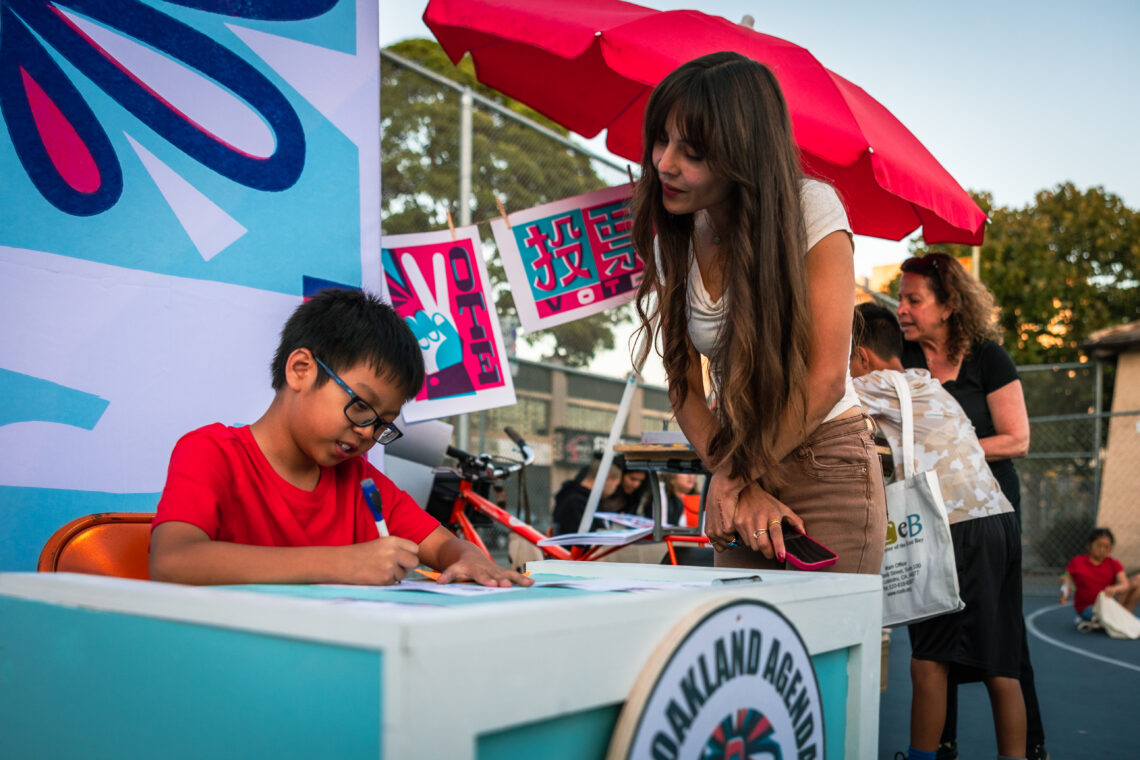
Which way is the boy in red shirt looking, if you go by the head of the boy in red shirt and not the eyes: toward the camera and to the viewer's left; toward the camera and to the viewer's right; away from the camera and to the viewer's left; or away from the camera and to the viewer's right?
toward the camera and to the viewer's right

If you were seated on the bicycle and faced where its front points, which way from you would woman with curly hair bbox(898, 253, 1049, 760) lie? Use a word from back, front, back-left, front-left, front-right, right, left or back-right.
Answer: back

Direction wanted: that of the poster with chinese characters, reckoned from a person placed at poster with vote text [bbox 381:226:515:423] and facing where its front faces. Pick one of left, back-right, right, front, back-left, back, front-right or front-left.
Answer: back-left

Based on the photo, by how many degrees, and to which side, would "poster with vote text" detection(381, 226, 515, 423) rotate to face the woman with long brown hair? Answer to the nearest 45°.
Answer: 0° — it already faces them

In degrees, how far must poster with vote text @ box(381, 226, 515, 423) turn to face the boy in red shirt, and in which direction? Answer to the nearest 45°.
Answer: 0° — it already faces them

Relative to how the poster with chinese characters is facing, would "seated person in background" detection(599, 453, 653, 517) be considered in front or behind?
behind

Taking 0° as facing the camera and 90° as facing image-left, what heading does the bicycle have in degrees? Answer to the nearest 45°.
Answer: approximately 135°

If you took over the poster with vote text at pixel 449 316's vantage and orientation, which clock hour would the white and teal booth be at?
The white and teal booth is roughly at 12 o'clock from the poster with vote text.

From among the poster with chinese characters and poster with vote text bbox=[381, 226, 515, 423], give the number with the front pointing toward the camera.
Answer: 2

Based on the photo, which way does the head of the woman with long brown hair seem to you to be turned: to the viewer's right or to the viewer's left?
to the viewer's left

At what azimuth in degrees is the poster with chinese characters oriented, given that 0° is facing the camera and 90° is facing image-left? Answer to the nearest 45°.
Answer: approximately 0°

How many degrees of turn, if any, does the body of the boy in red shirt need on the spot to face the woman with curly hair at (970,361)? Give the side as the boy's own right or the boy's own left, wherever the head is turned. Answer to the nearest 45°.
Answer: approximately 90° to the boy's own left

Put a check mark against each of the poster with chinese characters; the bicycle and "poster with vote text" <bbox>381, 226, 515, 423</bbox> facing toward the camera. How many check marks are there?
2

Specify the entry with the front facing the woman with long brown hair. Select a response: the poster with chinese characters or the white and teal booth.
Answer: the poster with chinese characters

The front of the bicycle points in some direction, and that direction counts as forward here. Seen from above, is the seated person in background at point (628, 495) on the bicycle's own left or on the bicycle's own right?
on the bicycle's own right

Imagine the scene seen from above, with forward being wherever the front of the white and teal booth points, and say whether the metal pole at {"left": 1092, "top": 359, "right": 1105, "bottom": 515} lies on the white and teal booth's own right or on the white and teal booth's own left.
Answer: on the white and teal booth's own left
